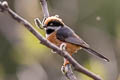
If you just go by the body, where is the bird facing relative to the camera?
to the viewer's left
